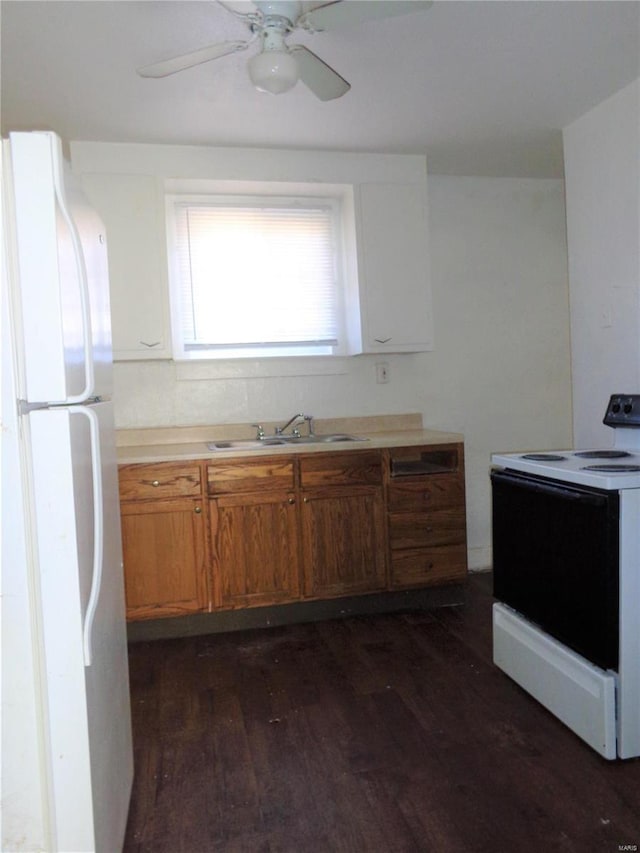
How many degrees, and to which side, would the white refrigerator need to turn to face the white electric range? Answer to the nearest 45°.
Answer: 0° — it already faces it

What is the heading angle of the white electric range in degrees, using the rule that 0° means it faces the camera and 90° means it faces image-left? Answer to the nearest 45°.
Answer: approximately 45°

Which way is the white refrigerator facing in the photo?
to the viewer's right

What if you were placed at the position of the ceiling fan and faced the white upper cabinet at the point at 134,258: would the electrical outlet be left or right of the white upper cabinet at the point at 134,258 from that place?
right

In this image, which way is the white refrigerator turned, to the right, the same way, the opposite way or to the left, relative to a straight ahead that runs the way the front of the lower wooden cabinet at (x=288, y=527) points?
to the left

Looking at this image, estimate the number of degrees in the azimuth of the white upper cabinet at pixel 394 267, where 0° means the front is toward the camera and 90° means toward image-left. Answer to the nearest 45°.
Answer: approximately 0°

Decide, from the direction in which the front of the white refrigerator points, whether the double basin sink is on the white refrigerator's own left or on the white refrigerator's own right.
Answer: on the white refrigerator's own left

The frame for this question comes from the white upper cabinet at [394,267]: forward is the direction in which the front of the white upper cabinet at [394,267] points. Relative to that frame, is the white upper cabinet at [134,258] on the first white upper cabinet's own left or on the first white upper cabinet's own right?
on the first white upper cabinet's own right

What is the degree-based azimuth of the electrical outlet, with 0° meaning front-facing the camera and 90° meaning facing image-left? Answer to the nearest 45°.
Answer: approximately 0°
